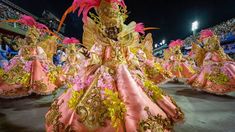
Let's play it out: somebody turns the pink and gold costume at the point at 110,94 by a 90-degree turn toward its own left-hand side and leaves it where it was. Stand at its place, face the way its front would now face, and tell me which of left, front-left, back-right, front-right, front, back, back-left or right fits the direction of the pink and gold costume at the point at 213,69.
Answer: front-left

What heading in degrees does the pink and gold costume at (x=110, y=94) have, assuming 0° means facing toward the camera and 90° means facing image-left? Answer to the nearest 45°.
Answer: approximately 0°

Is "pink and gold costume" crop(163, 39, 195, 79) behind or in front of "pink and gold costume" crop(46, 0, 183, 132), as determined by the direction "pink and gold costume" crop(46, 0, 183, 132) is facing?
behind

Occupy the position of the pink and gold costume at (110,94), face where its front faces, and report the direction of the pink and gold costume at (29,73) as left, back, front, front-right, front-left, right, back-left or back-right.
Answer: back-right
